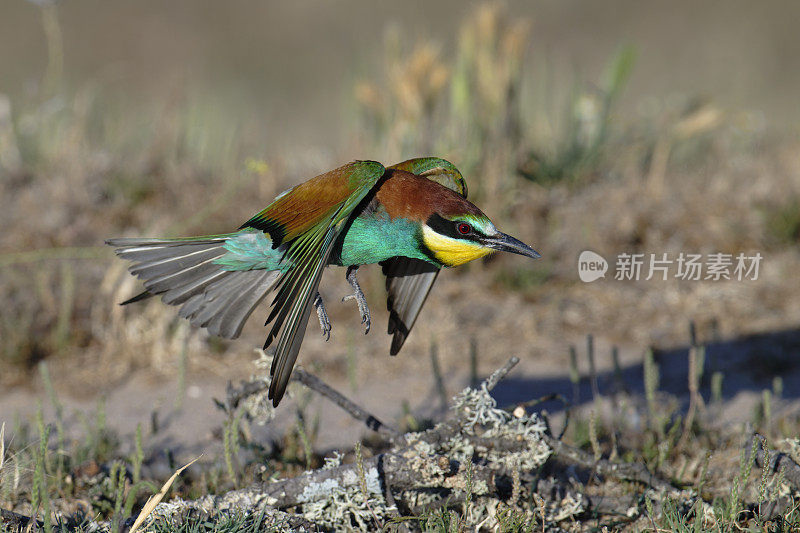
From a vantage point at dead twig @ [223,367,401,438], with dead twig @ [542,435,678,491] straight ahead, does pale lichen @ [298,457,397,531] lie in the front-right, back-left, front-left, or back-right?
front-right

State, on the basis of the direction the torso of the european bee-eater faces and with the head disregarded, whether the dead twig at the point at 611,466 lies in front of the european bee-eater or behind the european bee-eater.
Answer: in front

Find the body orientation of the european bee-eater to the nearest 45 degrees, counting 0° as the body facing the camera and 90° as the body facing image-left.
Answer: approximately 270°
